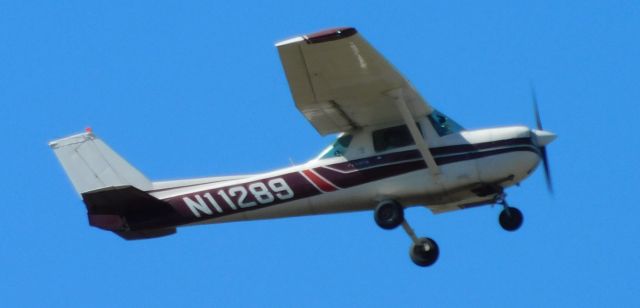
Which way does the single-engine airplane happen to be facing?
to the viewer's right
